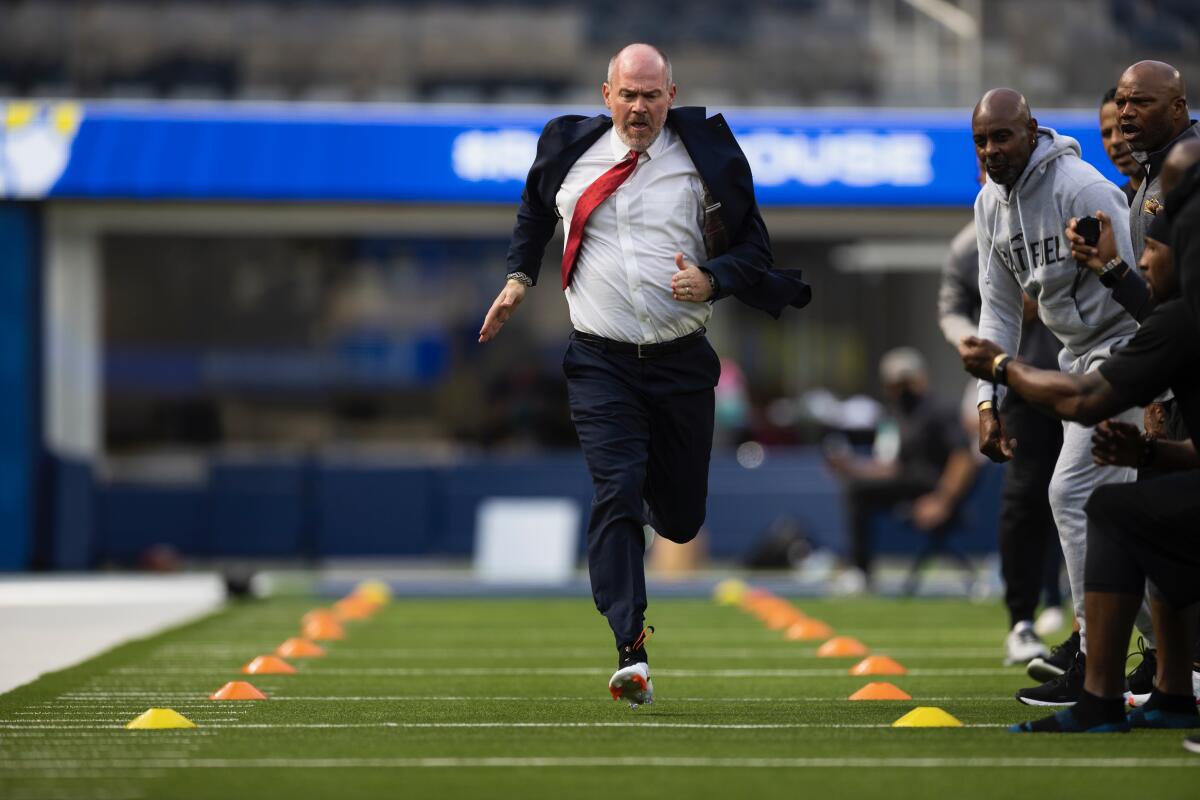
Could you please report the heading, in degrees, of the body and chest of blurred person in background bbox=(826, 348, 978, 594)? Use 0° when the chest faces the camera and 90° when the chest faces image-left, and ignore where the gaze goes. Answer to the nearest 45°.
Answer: approximately 45°

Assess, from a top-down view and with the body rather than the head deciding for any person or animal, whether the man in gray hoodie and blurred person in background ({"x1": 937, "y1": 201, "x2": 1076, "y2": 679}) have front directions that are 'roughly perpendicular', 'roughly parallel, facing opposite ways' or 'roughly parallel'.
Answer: roughly parallel

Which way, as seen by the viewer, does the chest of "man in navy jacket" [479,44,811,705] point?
toward the camera

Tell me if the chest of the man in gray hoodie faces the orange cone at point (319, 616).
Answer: no

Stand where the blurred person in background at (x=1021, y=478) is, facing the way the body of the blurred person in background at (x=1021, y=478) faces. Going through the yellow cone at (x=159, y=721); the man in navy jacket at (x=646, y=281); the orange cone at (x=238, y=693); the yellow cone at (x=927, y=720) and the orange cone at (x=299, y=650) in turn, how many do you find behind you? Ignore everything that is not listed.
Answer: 0

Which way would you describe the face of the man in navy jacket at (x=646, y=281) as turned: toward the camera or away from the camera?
toward the camera

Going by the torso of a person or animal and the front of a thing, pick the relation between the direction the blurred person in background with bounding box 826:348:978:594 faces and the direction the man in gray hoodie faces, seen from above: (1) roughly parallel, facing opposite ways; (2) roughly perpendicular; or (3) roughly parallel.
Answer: roughly parallel

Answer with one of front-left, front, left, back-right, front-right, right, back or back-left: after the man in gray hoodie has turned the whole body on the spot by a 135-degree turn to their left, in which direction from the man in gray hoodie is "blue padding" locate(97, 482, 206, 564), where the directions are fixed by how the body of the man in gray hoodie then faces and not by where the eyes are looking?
back-left

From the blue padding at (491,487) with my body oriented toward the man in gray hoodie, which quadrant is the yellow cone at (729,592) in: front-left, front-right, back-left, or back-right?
front-left

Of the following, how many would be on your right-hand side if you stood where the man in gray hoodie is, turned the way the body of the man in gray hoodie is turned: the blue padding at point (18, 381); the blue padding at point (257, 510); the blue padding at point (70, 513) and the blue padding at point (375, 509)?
4

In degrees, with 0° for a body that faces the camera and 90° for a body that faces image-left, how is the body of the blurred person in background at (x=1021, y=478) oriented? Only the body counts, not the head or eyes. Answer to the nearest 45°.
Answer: approximately 45°

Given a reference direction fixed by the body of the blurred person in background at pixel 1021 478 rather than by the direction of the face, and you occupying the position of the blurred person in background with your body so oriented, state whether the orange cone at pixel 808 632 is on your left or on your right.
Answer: on your right

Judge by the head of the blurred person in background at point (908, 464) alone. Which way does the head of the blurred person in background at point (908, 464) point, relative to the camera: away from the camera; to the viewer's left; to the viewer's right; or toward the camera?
toward the camera

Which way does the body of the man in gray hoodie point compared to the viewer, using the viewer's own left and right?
facing the viewer and to the left of the viewer

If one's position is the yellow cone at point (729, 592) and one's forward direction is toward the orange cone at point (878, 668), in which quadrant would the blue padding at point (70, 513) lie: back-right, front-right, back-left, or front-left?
back-right

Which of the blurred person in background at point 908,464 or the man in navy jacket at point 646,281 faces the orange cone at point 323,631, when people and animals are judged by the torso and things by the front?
the blurred person in background

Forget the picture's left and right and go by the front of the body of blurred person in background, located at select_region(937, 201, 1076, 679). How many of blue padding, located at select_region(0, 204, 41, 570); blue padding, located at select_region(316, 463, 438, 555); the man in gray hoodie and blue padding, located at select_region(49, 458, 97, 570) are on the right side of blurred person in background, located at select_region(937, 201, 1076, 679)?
3

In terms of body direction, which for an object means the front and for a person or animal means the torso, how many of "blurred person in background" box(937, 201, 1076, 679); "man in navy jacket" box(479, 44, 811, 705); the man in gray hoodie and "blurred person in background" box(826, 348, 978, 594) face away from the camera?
0
